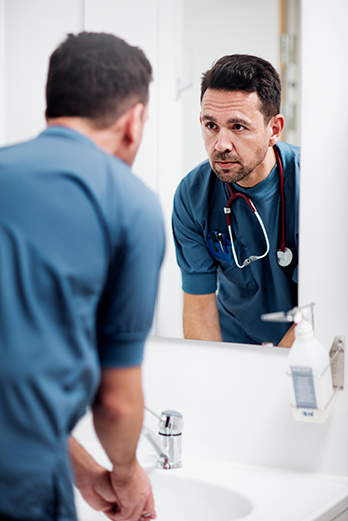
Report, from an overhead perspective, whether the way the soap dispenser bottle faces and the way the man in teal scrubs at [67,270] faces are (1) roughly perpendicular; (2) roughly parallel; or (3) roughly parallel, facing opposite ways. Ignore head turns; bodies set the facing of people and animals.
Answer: roughly parallel, facing opposite ways

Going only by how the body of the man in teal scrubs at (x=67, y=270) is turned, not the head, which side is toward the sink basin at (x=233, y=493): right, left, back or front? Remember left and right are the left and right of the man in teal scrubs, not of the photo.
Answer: front

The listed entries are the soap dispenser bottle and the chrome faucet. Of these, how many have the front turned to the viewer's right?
0

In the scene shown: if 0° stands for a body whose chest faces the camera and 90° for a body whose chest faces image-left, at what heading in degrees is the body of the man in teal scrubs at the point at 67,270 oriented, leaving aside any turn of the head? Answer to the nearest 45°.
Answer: approximately 225°

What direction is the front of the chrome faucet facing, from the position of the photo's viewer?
facing the viewer and to the left of the viewer

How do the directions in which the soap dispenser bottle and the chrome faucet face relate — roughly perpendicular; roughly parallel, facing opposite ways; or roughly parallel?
roughly parallel
